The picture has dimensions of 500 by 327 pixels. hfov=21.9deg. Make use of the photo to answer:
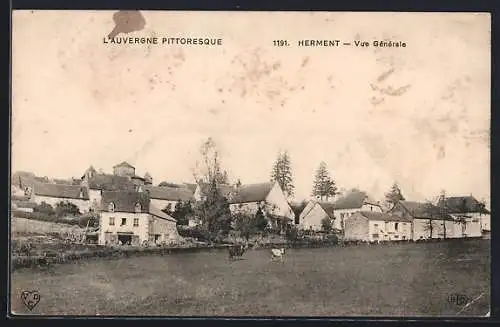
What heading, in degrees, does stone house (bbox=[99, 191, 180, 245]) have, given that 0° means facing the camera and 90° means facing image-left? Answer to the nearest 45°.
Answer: approximately 0°
